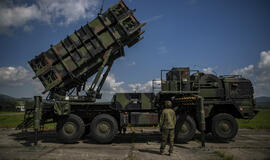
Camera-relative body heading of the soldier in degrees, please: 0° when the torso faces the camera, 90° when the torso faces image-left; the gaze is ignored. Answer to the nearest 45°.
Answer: approximately 180°

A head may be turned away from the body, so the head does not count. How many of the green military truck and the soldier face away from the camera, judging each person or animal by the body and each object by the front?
1

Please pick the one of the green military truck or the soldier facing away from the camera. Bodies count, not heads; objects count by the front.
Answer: the soldier

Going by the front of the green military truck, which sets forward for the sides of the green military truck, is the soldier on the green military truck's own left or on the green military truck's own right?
on the green military truck's own right

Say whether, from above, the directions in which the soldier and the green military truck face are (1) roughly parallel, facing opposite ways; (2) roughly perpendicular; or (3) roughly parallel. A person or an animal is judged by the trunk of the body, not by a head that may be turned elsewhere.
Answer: roughly perpendicular

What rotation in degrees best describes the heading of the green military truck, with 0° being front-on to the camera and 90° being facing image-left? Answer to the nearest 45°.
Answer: approximately 270°
